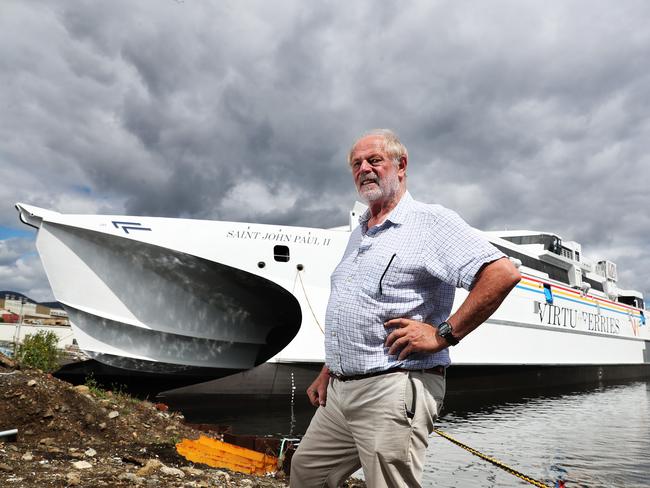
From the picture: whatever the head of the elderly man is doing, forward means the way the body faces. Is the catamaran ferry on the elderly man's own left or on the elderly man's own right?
on the elderly man's own right

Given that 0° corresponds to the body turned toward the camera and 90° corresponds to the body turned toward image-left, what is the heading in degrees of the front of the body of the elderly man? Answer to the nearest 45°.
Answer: approximately 45°

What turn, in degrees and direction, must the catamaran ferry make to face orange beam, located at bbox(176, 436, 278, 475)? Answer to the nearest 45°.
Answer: approximately 45° to its left

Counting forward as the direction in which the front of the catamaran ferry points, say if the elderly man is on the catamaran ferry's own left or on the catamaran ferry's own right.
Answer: on the catamaran ferry's own left

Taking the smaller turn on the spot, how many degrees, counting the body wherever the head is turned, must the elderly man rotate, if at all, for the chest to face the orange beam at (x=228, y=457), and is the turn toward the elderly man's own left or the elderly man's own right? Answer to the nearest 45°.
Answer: approximately 90° to the elderly man's own right

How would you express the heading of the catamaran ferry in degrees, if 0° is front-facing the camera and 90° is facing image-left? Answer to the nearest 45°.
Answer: approximately 45°
